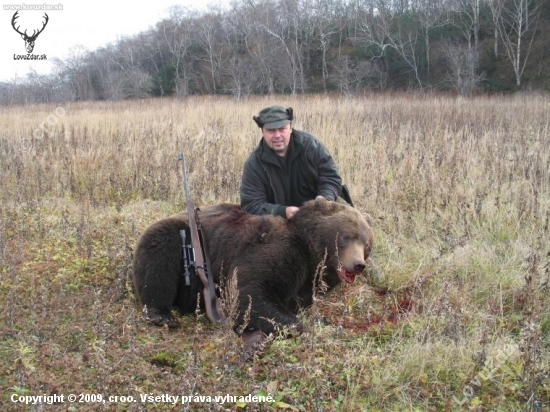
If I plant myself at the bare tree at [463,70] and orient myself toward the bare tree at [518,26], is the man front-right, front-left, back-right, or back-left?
back-right

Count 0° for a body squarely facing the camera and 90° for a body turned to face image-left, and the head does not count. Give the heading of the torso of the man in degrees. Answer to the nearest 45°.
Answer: approximately 0°

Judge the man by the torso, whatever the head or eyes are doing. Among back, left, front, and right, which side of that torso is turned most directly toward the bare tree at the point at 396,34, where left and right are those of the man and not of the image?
back

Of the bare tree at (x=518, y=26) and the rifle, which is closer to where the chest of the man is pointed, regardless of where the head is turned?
the rifle

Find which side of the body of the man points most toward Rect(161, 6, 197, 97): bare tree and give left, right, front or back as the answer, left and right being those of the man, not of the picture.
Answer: back

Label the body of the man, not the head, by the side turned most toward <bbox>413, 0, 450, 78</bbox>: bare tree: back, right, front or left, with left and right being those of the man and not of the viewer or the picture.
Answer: back

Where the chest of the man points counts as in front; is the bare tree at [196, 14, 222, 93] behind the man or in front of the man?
behind

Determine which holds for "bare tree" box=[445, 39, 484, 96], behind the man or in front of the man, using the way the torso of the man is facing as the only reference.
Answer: behind
